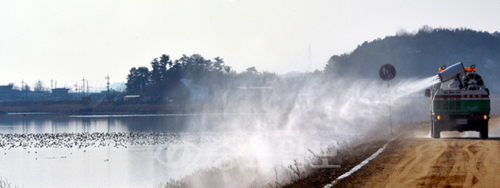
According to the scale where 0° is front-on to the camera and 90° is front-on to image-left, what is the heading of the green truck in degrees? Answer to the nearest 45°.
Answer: approximately 180°
